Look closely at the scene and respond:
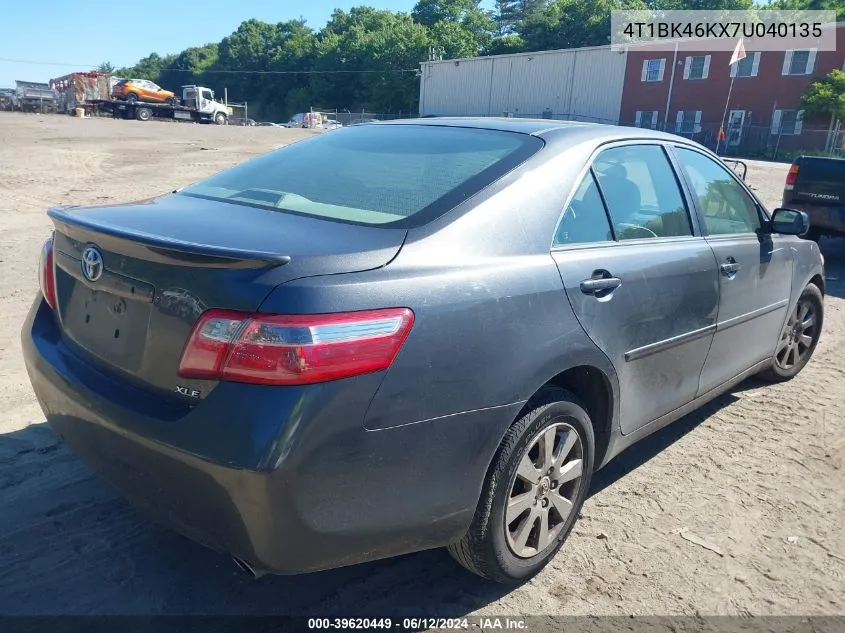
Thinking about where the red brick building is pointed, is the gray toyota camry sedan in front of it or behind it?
in front

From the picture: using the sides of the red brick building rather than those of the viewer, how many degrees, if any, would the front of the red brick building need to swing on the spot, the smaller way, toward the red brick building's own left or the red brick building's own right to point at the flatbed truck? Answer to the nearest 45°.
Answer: approximately 90° to the red brick building's own right

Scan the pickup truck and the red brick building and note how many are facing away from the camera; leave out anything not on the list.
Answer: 1

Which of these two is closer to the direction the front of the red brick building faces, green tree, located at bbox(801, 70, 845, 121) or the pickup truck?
the pickup truck

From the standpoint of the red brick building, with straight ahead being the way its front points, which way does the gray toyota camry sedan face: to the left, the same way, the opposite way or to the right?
the opposite way

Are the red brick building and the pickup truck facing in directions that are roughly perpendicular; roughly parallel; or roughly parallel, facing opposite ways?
roughly parallel, facing opposite ways

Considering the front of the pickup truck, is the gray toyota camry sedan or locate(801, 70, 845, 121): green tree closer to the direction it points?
the green tree

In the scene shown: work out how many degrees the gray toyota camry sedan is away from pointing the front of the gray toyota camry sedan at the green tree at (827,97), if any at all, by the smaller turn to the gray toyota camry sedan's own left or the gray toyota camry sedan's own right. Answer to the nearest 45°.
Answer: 0° — it already faces it

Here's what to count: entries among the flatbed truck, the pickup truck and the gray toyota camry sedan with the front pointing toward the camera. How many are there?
0

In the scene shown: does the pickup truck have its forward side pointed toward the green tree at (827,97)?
yes

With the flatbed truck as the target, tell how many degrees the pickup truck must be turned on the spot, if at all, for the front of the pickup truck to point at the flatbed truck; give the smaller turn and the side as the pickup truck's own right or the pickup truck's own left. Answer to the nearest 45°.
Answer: approximately 45° to the pickup truck's own left

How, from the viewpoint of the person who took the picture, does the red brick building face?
facing the viewer

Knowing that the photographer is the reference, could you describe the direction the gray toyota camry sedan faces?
facing away from the viewer and to the right of the viewer

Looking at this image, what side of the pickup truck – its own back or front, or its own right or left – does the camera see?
back

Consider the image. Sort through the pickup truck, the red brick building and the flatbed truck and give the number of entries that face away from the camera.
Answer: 1

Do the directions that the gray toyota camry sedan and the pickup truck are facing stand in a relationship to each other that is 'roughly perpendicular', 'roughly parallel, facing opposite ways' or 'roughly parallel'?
roughly parallel

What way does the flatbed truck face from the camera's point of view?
to the viewer's right

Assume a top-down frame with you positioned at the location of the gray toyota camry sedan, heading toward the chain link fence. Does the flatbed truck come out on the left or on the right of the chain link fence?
left

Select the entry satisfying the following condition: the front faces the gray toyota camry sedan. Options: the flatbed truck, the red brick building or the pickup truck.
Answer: the red brick building

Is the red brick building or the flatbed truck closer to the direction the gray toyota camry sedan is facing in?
the red brick building

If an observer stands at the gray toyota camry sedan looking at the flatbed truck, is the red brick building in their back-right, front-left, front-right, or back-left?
front-right

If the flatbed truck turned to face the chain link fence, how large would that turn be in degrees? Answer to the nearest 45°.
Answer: approximately 45° to its right
